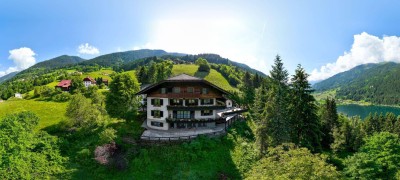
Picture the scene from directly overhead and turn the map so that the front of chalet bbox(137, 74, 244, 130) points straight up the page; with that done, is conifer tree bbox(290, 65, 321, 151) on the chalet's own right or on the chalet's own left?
on the chalet's own left

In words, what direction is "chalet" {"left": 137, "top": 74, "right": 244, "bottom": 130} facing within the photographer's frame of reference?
facing the viewer

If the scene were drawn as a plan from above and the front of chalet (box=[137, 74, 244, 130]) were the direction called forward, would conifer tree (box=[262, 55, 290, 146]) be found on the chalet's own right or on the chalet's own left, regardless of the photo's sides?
on the chalet's own left
